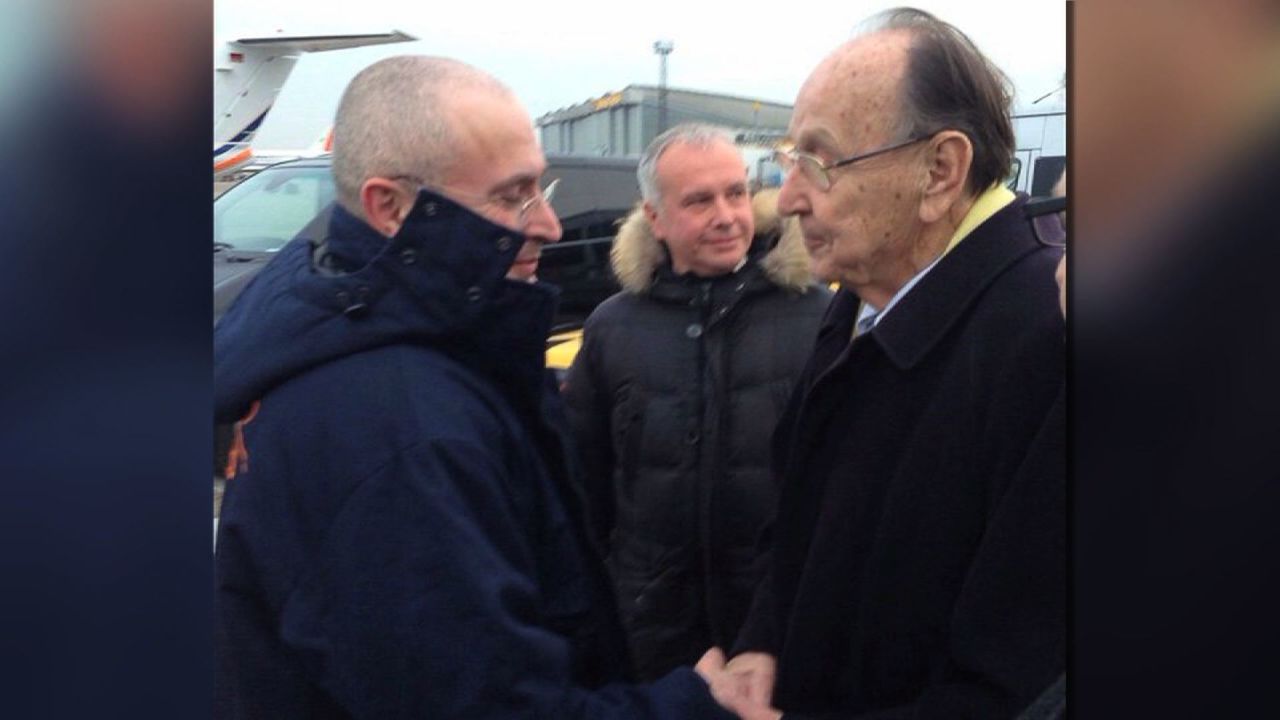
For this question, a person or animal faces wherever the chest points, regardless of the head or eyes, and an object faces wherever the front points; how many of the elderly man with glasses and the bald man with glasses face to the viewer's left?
1

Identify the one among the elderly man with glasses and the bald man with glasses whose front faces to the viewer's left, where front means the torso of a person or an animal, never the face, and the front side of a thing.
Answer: the elderly man with glasses

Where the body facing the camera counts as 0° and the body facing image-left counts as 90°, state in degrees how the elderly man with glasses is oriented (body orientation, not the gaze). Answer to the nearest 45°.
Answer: approximately 90°

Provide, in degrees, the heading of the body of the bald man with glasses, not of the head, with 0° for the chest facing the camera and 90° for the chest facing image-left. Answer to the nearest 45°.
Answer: approximately 270°

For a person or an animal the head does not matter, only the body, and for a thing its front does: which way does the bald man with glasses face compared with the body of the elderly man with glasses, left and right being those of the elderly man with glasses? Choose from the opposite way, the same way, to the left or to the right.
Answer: the opposite way

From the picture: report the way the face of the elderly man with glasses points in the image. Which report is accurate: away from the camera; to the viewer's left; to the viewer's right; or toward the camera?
to the viewer's left
